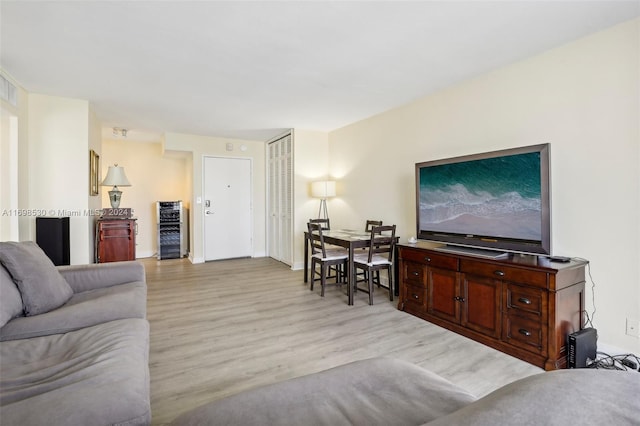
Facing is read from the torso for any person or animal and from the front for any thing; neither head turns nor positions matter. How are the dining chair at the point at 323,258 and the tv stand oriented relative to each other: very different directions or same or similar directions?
very different directions

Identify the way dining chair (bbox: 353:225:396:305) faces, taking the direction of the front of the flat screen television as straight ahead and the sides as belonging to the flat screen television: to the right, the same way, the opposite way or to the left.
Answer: to the right

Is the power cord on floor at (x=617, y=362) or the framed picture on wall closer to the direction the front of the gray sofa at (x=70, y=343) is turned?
the power cord on floor

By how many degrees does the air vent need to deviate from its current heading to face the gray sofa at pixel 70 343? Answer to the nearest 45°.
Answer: approximately 45° to its right

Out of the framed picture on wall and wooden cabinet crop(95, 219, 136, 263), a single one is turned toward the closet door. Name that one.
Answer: the framed picture on wall

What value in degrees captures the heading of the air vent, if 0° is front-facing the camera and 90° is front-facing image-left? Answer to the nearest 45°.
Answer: approximately 315°

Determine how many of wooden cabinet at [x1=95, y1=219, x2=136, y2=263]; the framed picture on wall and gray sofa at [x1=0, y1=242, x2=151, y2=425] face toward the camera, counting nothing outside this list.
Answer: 1

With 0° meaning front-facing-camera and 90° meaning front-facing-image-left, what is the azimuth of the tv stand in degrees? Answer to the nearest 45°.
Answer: approximately 45°

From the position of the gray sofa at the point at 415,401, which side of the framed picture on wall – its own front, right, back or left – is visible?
right

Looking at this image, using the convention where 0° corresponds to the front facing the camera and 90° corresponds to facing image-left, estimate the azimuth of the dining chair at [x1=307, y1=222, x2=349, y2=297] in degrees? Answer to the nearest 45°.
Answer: approximately 225°

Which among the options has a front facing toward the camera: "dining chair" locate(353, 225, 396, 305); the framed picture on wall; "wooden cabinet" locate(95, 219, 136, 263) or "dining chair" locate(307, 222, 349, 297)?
the wooden cabinet

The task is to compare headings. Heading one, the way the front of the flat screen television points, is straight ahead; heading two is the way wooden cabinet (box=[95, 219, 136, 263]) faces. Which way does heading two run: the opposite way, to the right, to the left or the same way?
to the left

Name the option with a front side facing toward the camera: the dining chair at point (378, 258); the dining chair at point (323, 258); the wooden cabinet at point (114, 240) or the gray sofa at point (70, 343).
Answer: the wooden cabinet
